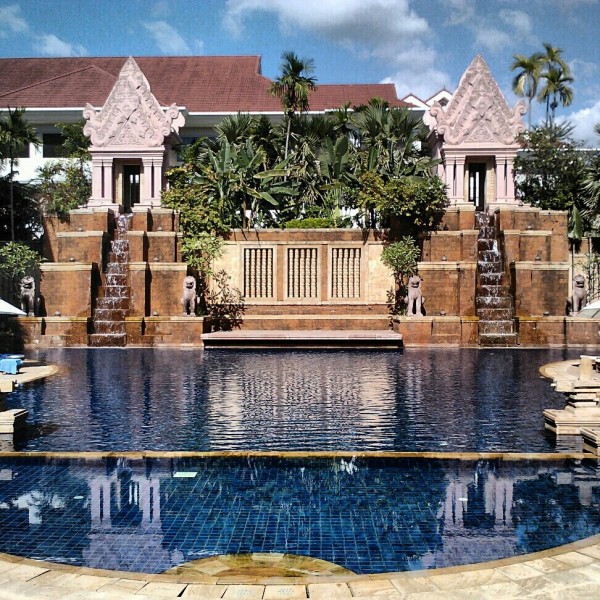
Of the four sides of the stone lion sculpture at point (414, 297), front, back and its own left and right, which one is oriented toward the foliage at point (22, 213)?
right

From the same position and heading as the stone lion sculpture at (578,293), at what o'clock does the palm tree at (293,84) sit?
The palm tree is roughly at 3 o'clock from the stone lion sculpture.

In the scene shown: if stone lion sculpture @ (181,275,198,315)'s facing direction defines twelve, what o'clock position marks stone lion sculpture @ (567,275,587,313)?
stone lion sculpture @ (567,275,587,313) is roughly at 9 o'clock from stone lion sculpture @ (181,275,198,315).

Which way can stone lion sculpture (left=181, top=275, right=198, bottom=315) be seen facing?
toward the camera

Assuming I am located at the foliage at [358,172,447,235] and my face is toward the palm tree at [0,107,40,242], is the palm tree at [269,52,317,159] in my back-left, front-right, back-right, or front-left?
front-right

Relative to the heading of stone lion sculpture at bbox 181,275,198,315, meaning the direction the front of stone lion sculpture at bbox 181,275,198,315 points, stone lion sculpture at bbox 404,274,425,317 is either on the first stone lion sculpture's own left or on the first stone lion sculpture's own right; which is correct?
on the first stone lion sculpture's own left

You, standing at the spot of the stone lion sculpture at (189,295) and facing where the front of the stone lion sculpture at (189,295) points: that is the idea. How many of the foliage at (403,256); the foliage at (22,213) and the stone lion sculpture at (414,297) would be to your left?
2

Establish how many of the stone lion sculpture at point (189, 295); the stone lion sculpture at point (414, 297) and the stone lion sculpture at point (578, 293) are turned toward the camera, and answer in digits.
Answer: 3

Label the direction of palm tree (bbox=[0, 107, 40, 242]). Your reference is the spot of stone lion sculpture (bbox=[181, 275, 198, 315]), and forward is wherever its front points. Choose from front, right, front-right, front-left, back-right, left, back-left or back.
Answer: back-right

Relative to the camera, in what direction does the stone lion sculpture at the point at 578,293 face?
facing the viewer

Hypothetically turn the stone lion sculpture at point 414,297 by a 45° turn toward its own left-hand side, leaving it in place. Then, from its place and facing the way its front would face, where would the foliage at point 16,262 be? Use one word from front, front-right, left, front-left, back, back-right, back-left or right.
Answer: back-right

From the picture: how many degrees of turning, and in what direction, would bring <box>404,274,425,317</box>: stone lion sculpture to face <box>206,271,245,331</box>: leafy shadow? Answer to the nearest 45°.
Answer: approximately 90° to its right

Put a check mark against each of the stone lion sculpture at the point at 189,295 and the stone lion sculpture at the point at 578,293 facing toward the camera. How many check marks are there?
2
